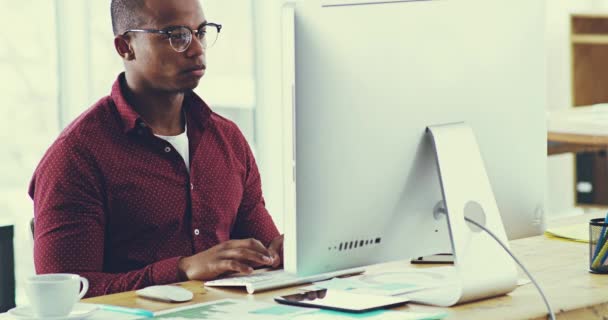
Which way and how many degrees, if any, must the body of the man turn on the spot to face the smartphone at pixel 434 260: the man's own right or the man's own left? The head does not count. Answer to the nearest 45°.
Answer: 0° — they already face it

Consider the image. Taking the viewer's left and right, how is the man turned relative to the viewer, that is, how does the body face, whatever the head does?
facing the viewer and to the right of the viewer

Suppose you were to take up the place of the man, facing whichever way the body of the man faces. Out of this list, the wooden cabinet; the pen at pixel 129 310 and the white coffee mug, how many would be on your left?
1

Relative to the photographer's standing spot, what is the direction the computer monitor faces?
facing away from the viewer and to the left of the viewer

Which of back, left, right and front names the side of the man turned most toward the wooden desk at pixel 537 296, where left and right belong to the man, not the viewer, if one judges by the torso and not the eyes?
front

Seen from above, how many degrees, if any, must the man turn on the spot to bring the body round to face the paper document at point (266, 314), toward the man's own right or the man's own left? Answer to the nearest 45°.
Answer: approximately 45° to the man's own right

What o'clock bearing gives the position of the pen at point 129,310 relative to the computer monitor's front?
The pen is roughly at 10 o'clock from the computer monitor.

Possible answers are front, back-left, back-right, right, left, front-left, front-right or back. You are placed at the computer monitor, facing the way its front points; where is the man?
front

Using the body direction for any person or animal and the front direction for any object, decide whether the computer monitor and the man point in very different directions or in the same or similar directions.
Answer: very different directions
